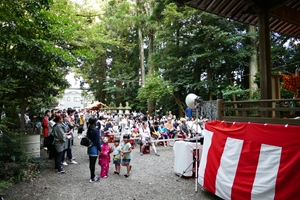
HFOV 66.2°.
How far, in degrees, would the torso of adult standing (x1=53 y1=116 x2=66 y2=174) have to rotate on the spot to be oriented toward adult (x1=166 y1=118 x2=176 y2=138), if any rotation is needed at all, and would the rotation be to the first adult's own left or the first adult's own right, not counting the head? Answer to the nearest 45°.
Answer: approximately 45° to the first adult's own left

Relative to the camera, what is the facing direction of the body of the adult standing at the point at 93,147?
to the viewer's right

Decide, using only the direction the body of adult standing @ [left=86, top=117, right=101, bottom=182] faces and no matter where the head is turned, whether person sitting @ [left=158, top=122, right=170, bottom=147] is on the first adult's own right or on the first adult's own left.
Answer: on the first adult's own left

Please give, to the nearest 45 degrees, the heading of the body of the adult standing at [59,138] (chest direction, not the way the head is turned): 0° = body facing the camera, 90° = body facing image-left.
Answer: approximately 270°

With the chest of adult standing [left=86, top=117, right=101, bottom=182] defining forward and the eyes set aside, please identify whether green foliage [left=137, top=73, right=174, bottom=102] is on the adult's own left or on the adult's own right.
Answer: on the adult's own left

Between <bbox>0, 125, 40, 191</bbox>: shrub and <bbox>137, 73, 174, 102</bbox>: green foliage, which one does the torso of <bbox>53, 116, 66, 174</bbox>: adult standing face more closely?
the green foliage

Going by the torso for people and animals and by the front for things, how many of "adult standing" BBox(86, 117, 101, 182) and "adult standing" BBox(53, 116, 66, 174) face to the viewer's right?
2
